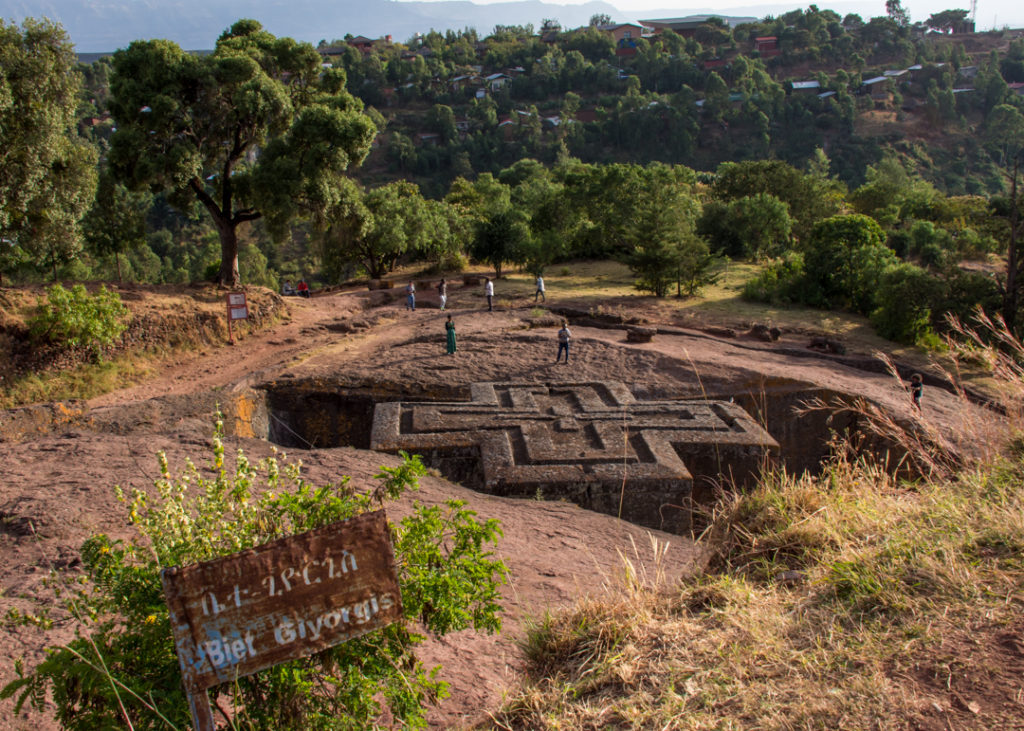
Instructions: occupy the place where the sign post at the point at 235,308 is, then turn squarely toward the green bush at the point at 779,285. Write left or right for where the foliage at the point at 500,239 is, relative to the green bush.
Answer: left

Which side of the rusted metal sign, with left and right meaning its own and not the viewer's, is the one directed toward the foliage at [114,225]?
back

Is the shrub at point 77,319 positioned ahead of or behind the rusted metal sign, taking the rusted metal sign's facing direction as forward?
behind

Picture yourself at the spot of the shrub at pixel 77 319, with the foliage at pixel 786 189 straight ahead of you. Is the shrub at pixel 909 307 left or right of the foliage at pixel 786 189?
right

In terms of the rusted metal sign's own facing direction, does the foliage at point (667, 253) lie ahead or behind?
behind

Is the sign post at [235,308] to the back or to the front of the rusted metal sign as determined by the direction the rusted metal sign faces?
to the back

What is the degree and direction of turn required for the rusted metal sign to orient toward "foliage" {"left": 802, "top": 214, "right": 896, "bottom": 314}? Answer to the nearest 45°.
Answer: approximately 135° to its left

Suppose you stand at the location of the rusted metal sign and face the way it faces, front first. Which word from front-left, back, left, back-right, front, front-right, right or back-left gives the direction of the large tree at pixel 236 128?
back

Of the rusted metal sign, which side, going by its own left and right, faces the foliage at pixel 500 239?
back

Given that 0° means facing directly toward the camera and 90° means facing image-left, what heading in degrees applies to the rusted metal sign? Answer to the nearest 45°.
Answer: approximately 0°

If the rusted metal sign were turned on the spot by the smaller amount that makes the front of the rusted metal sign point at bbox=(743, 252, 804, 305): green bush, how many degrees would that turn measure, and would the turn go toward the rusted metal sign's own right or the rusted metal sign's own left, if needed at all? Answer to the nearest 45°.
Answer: approximately 135° to the rusted metal sign's own left

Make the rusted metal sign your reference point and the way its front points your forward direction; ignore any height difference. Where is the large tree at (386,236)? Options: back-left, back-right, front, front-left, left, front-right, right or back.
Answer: back
